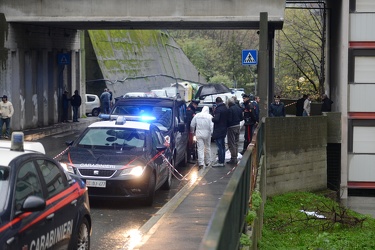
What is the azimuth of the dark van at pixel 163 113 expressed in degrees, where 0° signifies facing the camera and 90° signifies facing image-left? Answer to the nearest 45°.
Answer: approximately 0°

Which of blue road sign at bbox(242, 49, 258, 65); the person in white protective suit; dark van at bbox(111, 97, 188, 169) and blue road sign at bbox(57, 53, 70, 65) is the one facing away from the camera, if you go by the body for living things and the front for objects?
the person in white protective suit

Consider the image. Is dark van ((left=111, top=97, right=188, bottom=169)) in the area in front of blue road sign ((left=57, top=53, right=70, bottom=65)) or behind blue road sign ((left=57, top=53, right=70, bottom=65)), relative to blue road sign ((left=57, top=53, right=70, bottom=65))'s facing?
in front

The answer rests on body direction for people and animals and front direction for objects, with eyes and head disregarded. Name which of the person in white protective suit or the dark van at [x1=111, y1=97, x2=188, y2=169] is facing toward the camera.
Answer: the dark van

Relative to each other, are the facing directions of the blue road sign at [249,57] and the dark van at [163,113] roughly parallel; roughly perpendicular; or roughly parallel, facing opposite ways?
roughly parallel

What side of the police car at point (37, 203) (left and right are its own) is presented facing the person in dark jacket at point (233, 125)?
back

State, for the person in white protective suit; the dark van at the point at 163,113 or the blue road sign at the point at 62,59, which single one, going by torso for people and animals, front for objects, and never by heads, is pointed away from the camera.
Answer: the person in white protective suit

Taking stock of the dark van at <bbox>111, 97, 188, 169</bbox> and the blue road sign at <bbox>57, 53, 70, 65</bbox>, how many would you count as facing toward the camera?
2

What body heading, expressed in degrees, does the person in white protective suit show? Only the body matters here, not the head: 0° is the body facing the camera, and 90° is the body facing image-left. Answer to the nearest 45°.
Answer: approximately 180°

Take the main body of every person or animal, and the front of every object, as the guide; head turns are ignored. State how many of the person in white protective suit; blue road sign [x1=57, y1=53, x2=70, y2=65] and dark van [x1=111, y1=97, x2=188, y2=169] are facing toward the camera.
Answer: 2

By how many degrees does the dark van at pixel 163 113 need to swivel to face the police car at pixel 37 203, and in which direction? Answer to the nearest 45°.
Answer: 0° — it already faces it

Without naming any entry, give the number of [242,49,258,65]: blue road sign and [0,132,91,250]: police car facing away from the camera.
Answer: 0

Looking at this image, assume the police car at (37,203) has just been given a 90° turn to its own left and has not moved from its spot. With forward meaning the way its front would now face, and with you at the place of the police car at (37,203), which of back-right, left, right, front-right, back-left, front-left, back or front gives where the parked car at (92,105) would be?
back-left

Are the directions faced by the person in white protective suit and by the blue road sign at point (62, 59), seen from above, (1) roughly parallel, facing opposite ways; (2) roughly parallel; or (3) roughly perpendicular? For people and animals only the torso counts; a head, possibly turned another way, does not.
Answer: roughly parallel, facing opposite ways

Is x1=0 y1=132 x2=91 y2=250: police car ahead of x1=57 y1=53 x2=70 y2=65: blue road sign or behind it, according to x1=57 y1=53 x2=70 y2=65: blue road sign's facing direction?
ahead

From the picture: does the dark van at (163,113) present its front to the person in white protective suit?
no

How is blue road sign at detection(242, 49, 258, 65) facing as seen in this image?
toward the camera

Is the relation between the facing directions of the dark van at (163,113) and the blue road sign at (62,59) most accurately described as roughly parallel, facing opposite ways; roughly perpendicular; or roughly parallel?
roughly parallel
